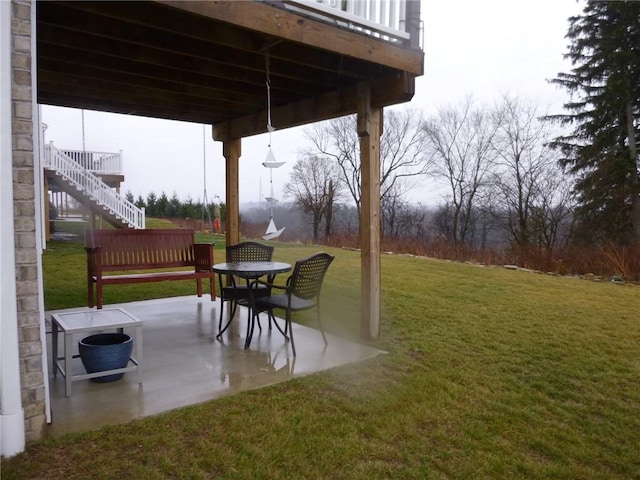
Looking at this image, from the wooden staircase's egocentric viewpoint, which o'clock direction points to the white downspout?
The white downspout is roughly at 3 o'clock from the wooden staircase.

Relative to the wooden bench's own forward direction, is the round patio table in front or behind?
in front

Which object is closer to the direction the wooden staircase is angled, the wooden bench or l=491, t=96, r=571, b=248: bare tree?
the bare tree

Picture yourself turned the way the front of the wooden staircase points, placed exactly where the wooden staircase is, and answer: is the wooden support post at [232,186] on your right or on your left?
on your right

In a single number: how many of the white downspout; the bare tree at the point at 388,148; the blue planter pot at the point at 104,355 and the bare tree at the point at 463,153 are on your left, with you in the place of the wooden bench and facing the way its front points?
2

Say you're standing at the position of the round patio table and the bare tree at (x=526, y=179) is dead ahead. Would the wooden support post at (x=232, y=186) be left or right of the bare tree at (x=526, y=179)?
left

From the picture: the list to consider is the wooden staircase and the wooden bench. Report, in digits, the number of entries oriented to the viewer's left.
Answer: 0

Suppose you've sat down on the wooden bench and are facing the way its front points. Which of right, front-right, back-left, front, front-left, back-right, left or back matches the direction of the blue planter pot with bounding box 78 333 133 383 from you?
front-right

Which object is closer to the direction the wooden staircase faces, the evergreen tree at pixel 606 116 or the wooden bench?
the evergreen tree

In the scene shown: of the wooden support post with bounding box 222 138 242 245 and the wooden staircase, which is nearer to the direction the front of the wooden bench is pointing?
the wooden support post

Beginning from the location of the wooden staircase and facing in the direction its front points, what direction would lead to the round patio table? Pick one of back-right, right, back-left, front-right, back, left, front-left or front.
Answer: right

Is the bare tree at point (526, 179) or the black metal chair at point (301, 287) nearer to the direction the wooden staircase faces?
the bare tree

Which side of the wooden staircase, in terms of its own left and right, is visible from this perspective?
right

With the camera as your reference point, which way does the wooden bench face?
facing the viewer and to the right of the viewer

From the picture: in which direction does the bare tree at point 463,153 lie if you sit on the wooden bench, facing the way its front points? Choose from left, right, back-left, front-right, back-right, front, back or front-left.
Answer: left

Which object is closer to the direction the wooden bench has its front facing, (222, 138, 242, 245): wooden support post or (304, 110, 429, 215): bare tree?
the wooden support post
